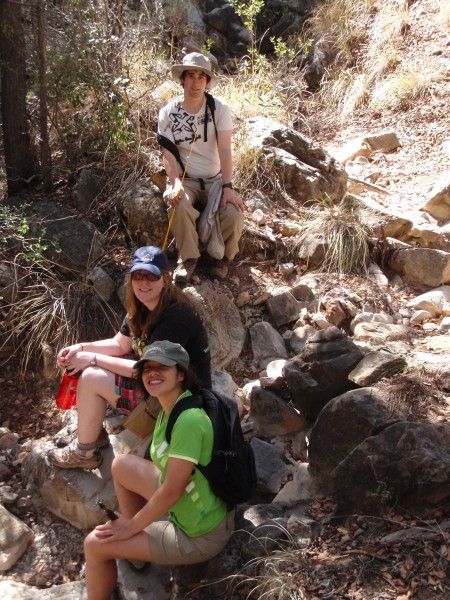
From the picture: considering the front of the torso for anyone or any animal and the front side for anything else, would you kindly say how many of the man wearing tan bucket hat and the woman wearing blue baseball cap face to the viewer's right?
0

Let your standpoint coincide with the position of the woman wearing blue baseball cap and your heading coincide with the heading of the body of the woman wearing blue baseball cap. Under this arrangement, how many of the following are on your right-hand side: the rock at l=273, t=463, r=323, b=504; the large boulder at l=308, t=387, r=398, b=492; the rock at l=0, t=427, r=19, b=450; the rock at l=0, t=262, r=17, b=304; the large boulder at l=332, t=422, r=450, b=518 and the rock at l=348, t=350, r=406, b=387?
2

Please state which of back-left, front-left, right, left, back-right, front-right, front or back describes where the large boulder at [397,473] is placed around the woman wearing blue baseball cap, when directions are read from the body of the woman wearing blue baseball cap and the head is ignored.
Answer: left

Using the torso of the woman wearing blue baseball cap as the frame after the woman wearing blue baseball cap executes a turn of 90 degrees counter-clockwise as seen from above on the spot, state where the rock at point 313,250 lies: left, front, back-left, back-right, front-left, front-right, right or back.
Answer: left

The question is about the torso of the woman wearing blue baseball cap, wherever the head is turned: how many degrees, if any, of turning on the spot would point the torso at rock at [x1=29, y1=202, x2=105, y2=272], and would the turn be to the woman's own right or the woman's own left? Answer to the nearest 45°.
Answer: approximately 135° to the woman's own right

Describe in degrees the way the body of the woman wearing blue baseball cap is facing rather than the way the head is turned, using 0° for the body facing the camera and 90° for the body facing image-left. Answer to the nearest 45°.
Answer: approximately 45°

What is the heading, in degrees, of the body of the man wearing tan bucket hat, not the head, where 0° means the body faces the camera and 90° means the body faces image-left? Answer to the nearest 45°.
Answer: approximately 0°

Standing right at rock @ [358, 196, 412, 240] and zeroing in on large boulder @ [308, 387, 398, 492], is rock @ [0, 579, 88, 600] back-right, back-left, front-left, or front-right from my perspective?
front-right

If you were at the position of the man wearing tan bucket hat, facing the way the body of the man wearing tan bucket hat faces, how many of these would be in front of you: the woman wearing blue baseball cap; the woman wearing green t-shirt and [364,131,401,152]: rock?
2

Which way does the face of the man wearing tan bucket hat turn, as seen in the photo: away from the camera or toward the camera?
toward the camera

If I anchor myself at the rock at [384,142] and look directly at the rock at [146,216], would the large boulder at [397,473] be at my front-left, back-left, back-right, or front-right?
front-left

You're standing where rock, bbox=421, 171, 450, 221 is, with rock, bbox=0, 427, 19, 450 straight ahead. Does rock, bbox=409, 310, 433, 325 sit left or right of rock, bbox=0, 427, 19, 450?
left

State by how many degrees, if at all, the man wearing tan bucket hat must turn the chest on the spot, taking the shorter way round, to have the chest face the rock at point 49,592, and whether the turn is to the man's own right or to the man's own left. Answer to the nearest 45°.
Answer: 0° — they already face it

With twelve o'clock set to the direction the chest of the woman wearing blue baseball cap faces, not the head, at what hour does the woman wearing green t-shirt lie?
The woman wearing green t-shirt is roughly at 10 o'clock from the woman wearing blue baseball cap.

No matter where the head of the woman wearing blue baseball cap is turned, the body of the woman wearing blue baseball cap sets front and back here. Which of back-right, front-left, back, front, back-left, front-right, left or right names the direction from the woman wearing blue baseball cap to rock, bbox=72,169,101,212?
back-right
